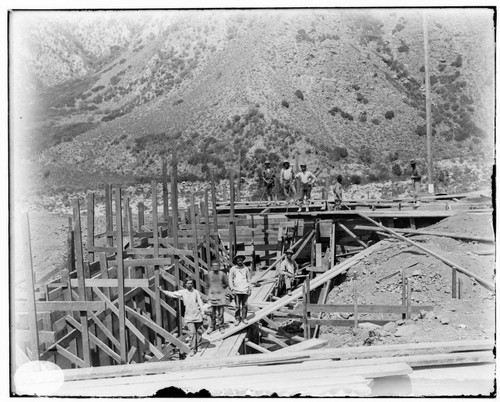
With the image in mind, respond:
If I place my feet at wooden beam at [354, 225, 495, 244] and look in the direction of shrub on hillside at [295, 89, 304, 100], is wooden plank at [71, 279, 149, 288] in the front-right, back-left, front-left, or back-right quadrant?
back-left

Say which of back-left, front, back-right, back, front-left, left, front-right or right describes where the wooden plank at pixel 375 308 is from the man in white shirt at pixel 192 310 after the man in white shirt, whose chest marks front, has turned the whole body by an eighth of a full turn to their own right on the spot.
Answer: back-left

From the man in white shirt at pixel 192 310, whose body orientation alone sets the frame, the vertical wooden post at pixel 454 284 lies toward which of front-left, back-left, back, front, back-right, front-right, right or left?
left

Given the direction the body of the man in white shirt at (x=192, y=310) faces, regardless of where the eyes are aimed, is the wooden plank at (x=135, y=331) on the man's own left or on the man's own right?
on the man's own right

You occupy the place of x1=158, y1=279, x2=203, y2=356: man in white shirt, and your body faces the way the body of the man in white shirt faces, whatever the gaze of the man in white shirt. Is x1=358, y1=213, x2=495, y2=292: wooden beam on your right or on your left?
on your left

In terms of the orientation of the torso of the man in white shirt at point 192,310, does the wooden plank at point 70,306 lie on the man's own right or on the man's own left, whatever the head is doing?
on the man's own right

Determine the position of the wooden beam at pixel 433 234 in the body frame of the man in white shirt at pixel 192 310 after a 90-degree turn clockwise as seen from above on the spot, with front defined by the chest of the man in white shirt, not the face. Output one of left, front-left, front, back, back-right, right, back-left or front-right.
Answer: back-right

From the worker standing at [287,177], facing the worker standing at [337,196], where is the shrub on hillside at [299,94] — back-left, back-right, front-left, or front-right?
back-left

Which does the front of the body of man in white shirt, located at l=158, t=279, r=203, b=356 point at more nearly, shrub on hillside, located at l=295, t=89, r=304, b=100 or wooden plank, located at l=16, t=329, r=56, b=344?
the wooden plank

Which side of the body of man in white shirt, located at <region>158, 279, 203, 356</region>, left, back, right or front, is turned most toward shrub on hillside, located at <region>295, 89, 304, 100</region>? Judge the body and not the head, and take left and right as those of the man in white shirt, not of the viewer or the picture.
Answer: back

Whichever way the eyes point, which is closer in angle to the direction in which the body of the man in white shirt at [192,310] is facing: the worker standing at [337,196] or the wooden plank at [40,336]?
the wooden plank

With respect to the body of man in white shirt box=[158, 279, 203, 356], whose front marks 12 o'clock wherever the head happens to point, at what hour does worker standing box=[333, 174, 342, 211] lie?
The worker standing is roughly at 7 o'clock from the man in white shirt.

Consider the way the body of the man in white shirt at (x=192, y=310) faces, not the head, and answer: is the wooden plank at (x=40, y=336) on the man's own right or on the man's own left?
on the man's own right

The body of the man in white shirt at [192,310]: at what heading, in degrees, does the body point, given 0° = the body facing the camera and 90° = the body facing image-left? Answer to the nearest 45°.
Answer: approximately 0°
